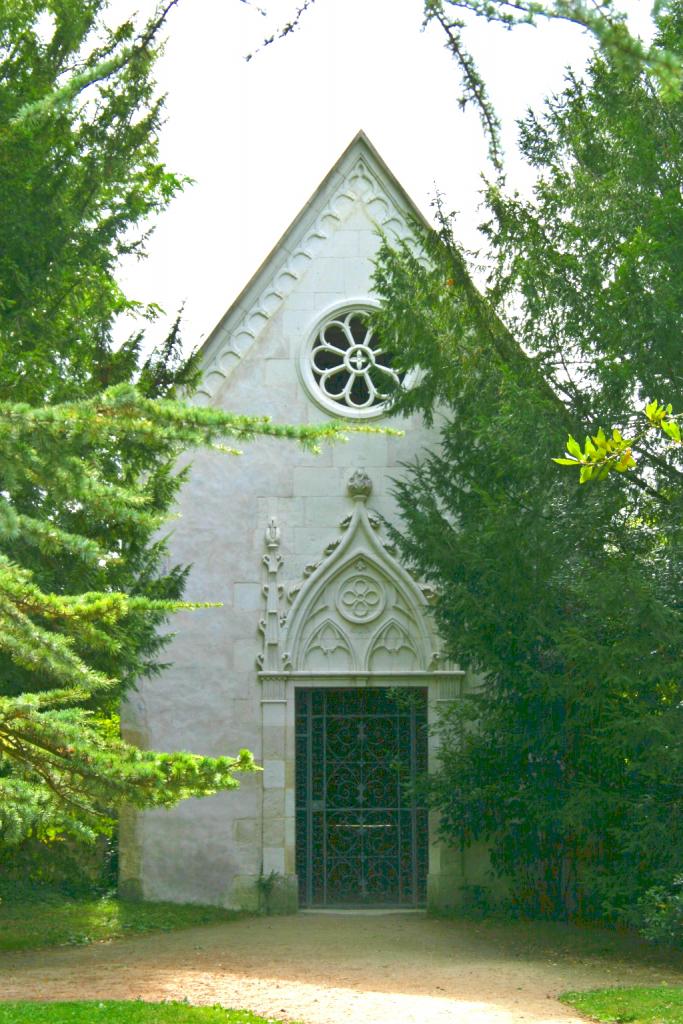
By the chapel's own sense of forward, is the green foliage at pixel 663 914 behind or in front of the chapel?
in front

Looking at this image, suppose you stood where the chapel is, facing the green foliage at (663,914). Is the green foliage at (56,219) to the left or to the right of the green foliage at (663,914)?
right

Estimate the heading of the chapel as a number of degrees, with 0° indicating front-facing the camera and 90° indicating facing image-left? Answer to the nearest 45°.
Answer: approximately 0°

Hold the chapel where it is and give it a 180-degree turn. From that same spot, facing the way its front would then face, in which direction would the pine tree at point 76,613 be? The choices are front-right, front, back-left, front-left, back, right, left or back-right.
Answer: back

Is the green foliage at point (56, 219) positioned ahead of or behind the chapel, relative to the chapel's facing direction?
ahead
